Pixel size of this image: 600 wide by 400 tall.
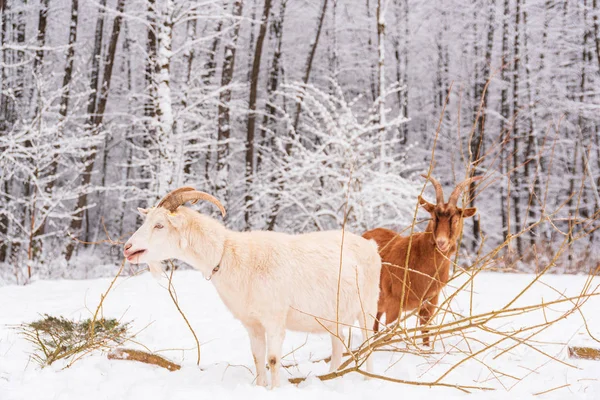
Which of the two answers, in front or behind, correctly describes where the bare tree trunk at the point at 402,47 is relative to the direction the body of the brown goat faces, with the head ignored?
behind

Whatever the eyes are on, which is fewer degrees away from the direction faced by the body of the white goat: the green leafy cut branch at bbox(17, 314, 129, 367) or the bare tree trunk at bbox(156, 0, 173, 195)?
the green leafy cut branch

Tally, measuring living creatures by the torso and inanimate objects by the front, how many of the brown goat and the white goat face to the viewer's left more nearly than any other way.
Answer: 1

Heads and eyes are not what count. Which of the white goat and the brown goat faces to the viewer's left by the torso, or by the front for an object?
the white goat

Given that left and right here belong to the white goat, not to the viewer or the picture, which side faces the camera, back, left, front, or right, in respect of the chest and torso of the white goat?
left

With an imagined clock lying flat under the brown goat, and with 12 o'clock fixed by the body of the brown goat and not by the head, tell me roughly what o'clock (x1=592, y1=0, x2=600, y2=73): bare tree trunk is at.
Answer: The bare tree trunk is roughly at 8 o'clock from the brown goat.

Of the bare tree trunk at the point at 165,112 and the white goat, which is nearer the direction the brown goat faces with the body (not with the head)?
the white goat

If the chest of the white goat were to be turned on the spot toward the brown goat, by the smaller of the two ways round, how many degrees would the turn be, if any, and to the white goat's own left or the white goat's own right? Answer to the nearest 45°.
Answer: approximately 135° to the white goat's own right

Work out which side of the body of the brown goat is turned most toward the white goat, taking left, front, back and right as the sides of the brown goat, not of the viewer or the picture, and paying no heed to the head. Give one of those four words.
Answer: right

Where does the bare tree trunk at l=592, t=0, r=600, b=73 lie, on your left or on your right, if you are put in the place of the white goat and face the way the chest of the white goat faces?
on your right

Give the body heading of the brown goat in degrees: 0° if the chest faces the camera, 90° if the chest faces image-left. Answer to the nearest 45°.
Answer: approximately 315°

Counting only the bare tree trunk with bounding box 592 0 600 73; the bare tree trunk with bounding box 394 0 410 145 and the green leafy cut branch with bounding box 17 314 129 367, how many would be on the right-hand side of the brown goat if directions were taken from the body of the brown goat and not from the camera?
1

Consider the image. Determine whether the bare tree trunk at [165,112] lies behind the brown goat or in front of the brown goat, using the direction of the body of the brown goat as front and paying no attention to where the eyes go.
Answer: behind
